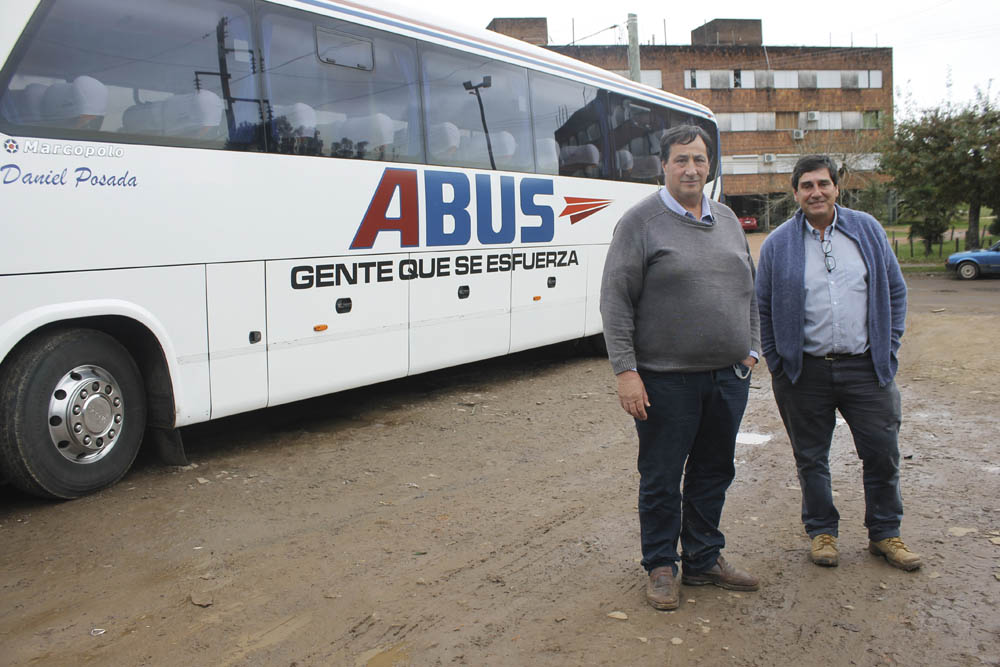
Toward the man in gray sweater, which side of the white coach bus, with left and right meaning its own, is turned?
left

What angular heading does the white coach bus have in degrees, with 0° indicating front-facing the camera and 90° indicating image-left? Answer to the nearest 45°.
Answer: approximately 45°

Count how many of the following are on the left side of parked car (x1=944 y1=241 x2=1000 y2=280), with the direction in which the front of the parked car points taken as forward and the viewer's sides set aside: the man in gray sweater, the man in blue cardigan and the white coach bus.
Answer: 3

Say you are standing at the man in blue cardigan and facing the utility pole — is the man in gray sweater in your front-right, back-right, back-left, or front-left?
back-left

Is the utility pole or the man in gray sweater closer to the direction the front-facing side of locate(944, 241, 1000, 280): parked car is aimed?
the utility pole

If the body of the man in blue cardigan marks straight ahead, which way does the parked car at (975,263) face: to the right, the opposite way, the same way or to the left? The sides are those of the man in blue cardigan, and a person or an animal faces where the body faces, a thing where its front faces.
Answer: to the right

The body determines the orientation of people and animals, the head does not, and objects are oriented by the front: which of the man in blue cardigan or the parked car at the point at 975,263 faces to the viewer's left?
the parked car

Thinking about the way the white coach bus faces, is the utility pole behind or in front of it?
behind

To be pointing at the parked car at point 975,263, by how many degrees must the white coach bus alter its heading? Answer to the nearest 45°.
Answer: approximately 180°

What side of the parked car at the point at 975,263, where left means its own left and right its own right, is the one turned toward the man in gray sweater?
left

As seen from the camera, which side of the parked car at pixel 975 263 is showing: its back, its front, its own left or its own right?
left

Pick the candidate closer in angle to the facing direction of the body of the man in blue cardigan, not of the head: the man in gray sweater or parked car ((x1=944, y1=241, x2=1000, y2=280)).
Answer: the man in gray sweater

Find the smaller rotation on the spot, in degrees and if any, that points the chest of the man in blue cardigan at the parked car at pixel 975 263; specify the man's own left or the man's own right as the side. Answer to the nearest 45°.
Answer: approximately 180°
